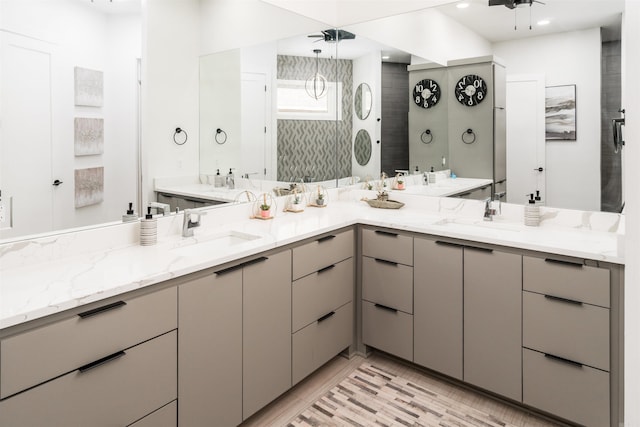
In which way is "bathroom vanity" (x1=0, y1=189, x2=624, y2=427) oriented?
toward the camera
